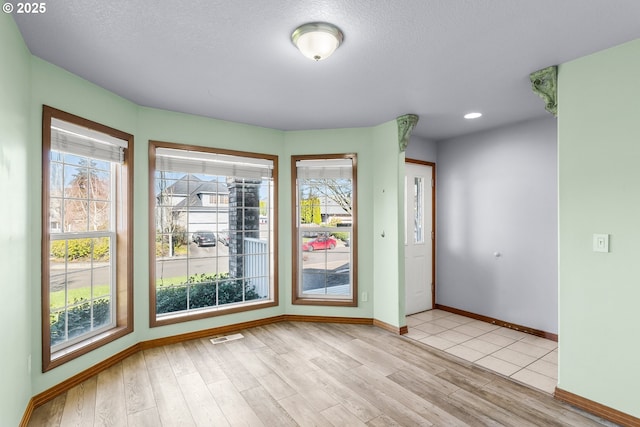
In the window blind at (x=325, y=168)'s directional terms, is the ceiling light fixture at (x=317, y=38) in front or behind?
in front

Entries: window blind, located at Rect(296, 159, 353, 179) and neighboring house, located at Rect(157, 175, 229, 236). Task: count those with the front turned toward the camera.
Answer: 2

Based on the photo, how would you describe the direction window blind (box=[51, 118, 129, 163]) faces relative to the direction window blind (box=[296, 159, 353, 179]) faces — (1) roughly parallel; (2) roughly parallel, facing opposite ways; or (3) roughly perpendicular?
roughly perpendicular

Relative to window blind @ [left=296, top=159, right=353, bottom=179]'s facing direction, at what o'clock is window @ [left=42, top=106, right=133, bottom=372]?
The window is roughly at 2 o'clock from the window blind.

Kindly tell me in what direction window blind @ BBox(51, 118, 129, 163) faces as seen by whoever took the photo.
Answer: facing the viewer and to the right of the viewer

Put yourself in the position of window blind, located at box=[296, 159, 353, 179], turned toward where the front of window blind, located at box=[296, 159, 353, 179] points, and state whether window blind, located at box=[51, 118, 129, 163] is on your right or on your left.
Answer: on your right

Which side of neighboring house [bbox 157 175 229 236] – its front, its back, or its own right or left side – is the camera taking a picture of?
front

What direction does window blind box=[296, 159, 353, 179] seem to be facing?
toward the camera

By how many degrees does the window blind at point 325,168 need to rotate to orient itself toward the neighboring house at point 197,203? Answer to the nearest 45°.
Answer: approximately 90° to its right

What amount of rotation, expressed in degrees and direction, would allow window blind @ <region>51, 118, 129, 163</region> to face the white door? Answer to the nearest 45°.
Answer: approximately 45° to its left

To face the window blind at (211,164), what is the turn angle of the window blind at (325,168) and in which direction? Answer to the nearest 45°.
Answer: approximately 90° to its right
